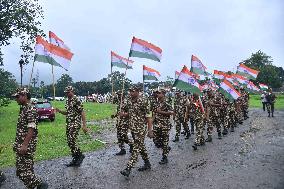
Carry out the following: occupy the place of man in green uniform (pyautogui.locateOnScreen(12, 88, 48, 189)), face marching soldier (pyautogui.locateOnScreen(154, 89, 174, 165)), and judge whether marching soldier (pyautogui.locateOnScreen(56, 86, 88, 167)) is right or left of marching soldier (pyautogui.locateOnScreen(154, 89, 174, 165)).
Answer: left

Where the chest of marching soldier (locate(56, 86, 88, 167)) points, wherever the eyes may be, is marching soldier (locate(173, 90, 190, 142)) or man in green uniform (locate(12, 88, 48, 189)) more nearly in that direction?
the man in green uniform

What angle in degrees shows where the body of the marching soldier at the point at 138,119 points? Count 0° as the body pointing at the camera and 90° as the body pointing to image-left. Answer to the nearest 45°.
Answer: approximately 45°

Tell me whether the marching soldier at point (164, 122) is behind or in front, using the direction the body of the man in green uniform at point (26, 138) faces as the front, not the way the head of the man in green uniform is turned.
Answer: behind

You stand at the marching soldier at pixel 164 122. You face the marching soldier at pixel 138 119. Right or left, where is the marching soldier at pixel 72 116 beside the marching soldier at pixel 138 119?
right

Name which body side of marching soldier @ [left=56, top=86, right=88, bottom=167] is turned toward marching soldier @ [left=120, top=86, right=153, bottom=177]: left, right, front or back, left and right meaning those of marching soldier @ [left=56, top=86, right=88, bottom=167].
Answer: left

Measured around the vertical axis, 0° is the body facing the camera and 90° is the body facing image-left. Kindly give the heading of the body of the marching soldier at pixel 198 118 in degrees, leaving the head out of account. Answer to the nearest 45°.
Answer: approximately 45°

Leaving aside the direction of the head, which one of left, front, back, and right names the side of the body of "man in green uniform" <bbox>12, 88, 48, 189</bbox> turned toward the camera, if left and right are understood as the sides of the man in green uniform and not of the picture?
left
